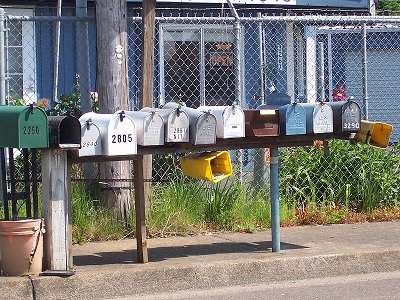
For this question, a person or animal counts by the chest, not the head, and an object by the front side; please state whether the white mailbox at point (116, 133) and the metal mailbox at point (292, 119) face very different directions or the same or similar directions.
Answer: same or similar directions

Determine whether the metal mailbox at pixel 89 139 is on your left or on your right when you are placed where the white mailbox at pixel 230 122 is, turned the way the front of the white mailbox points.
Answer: on your right

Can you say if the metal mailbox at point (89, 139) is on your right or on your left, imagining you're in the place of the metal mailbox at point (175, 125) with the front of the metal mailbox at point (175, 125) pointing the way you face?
on your right

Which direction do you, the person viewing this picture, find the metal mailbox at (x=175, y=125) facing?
facing the viewer and to the right of the viewer

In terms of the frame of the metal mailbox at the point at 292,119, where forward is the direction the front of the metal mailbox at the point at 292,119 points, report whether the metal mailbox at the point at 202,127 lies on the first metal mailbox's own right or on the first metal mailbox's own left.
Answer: on the first metal mailbox's own right

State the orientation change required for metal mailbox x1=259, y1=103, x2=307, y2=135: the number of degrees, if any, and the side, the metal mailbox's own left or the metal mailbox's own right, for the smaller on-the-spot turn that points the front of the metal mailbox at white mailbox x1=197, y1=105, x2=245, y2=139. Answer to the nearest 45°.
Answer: approximately 90° to the metal mailbox's own right
